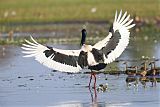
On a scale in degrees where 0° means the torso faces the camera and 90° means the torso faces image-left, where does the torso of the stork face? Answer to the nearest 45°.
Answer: approximately 180°
